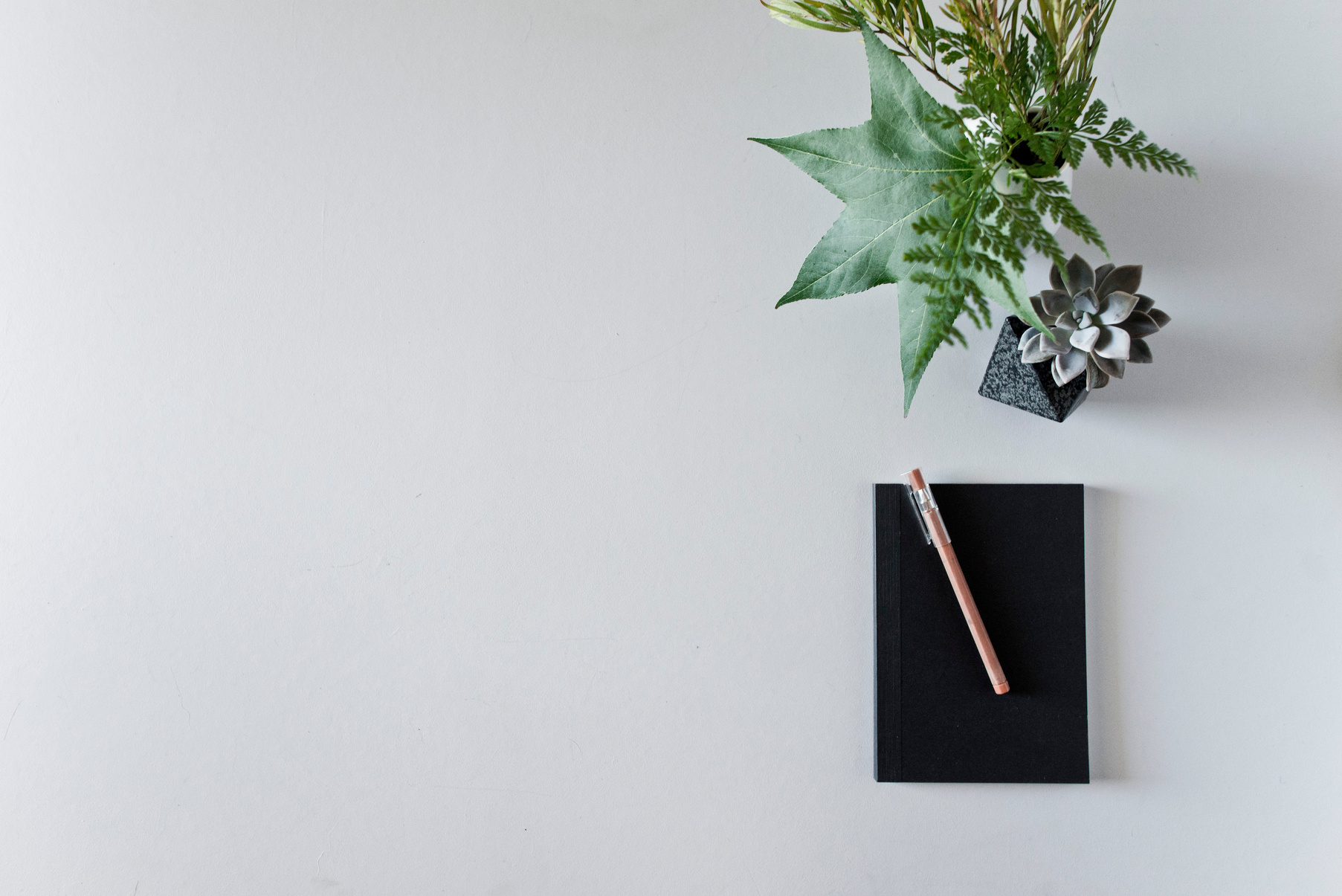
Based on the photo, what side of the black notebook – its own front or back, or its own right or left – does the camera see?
front
